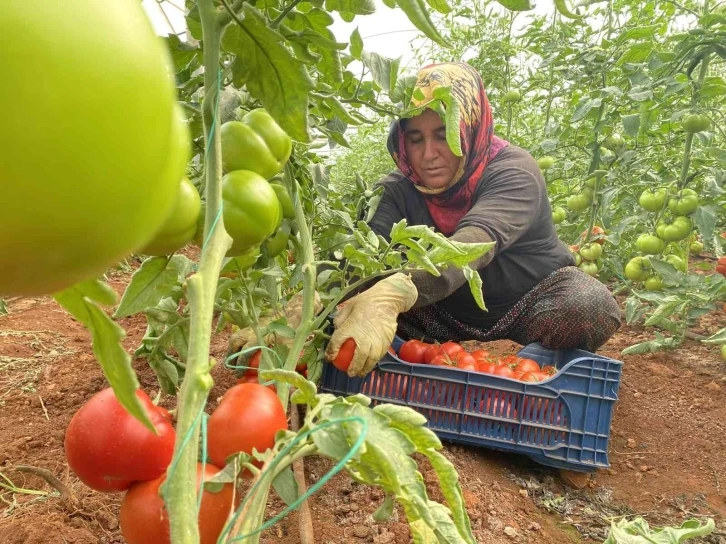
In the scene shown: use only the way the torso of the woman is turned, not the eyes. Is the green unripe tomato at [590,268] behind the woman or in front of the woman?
behind

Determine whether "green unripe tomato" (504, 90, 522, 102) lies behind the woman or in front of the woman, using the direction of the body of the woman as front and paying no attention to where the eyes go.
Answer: behind

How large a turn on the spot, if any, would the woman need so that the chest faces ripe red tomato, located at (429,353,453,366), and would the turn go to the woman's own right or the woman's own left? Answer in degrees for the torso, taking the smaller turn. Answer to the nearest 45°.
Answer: approximately 45° to the woman's own left

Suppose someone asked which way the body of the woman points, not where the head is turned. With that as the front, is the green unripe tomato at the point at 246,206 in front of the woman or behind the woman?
in front

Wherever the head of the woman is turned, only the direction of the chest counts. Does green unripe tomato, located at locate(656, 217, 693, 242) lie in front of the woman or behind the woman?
behind

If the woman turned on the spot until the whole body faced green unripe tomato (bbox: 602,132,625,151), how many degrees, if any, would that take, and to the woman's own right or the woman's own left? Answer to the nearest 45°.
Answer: approximately 180°

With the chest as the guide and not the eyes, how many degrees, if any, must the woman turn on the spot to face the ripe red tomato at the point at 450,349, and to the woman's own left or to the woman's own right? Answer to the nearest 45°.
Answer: approximately 45° to the woman's own left

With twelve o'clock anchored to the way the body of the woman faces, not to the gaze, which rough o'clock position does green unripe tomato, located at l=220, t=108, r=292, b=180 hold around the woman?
The green unripe tomato is roughly at 11 o'clock from the woman.

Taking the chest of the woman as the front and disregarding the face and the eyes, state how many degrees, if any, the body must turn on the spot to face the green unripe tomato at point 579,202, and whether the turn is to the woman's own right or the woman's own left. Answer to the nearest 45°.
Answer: approximately 180°

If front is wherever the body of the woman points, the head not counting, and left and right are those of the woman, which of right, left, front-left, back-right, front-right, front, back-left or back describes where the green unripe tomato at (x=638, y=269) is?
back

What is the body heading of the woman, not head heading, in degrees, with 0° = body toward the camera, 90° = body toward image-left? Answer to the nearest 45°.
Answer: approximately 45°
